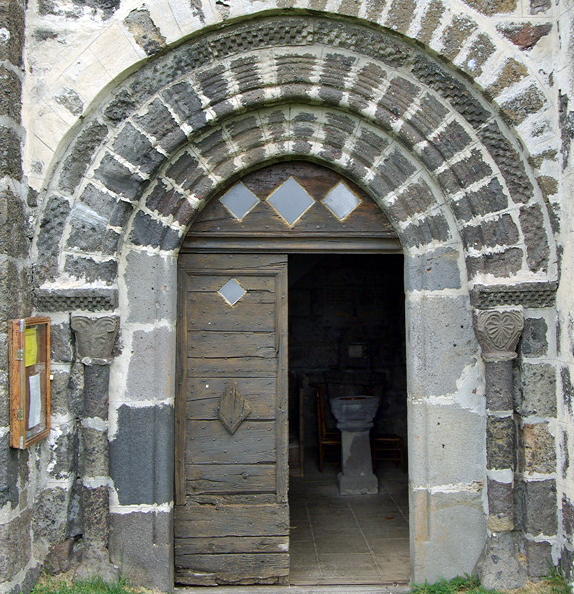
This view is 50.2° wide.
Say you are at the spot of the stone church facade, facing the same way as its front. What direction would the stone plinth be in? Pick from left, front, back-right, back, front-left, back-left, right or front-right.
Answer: back

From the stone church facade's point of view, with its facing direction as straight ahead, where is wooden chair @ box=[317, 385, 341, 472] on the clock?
The wooden chair is roughly at 6 o'clock from the stone church facade.

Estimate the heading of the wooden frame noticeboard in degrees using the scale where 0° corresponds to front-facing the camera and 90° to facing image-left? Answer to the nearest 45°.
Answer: approximately 315°

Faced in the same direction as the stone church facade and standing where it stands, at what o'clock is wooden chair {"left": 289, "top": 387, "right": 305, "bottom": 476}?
The wooden chair is roughly at 6 o'clock from the stone church facade.

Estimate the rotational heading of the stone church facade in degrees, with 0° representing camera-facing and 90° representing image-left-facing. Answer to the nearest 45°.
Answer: approximately 0°

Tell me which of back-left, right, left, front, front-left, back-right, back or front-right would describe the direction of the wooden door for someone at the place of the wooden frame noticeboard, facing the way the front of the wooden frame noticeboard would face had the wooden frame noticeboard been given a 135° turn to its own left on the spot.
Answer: right

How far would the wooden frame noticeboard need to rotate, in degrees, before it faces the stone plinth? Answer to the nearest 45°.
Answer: approximately 90° to its left
